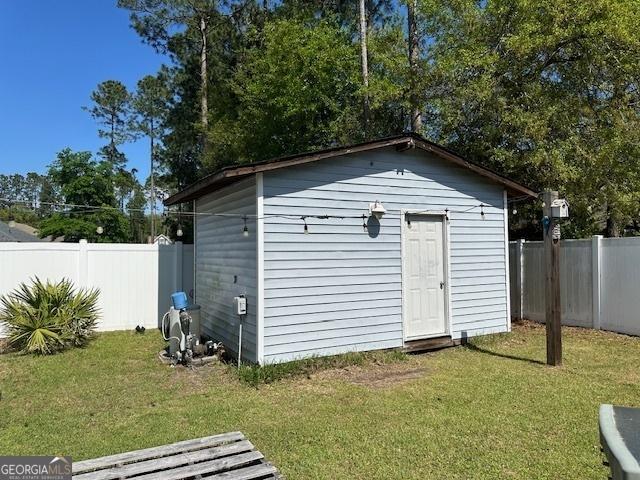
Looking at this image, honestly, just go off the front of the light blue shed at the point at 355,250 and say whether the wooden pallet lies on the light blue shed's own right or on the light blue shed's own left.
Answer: on the light blue shed's own right

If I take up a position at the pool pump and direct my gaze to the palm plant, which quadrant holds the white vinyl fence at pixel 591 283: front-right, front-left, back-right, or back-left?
back-right

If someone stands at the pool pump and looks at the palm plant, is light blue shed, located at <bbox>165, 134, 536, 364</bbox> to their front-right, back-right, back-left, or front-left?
back-right

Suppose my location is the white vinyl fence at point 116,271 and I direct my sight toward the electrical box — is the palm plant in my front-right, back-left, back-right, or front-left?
front-right

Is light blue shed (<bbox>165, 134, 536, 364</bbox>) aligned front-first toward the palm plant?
no

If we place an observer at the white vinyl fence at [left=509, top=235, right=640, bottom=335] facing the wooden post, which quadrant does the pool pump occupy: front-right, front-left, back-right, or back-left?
front-right

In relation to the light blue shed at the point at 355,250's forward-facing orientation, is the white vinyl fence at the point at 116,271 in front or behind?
behind

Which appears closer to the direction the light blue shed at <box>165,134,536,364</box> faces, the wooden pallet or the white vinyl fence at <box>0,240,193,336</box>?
the wooden pallet

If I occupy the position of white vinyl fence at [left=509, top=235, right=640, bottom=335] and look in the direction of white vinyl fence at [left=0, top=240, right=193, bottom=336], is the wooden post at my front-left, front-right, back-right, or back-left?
front-left

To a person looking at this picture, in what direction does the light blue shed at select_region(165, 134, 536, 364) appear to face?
facing the viewer and to the right of the viewer

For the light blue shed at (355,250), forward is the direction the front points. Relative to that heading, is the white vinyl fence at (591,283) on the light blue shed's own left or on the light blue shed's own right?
on the light blue shed's own left

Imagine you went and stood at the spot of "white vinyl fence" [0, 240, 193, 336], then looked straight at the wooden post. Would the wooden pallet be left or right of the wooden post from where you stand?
right

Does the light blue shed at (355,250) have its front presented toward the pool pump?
no

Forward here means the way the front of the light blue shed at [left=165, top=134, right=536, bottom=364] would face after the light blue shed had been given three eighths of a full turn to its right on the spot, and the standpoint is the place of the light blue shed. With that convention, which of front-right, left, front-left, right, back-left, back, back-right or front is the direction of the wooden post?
back
